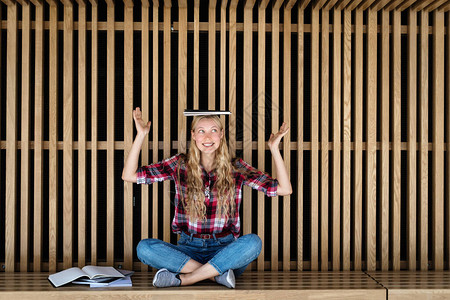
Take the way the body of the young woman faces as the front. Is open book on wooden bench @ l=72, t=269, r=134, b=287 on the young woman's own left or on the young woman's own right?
on the young woman's own right

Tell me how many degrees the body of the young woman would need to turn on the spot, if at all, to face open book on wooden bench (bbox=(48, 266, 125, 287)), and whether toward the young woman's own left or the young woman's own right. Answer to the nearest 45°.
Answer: approximately 90° to the young woman's own right

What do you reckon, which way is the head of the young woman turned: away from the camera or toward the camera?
toward the camera

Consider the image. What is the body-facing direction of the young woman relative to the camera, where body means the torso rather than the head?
toward the camera
